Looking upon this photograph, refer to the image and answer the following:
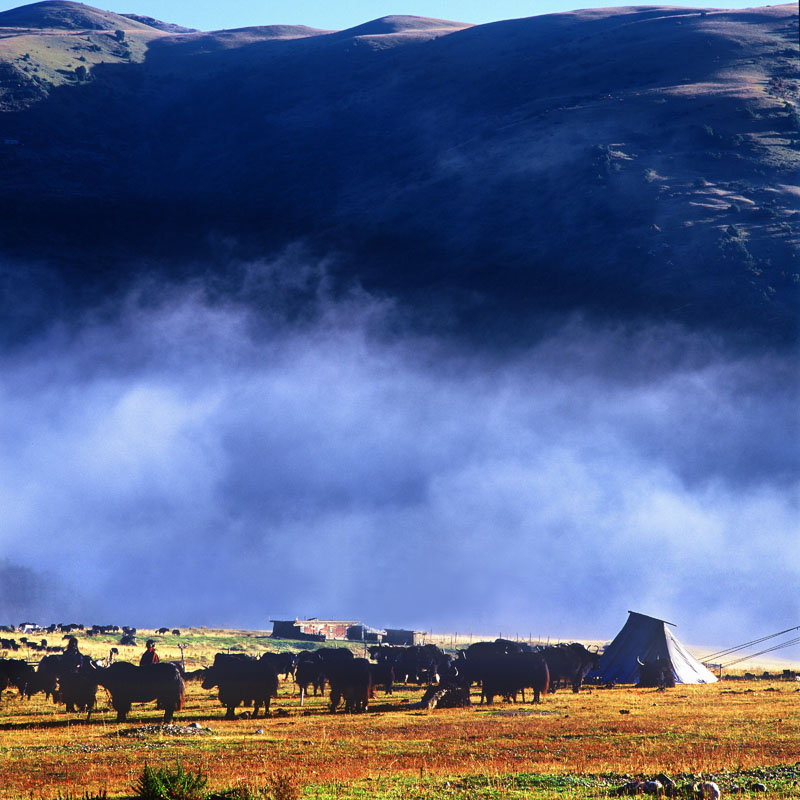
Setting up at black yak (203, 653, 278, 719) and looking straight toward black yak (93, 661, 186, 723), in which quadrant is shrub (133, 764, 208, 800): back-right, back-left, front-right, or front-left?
front-left

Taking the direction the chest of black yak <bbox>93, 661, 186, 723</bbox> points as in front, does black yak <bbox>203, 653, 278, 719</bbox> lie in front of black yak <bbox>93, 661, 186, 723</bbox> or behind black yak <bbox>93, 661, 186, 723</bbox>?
behind

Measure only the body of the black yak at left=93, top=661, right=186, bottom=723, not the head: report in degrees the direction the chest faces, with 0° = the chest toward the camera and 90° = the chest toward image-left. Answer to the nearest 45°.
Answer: approximately 90°

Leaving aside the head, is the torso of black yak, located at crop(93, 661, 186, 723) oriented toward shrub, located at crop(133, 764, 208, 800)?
no
